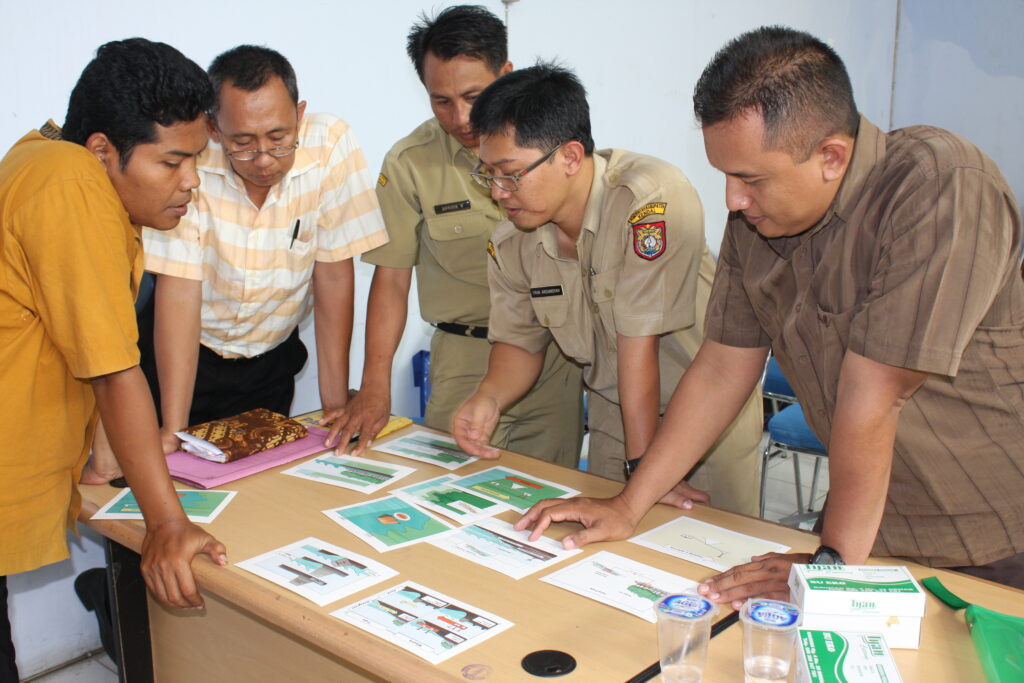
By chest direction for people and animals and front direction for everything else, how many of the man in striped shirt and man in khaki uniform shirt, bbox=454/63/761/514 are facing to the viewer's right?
0

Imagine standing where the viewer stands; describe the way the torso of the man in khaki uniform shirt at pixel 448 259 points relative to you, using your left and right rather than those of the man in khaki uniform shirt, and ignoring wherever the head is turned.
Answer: facing the viewer

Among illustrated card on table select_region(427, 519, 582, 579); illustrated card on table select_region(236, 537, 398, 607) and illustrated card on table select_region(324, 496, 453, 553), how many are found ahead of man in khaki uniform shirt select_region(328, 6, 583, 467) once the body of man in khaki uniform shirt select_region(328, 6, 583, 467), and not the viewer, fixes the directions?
3

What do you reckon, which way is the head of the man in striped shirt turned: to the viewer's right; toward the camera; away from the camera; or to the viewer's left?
toward the camera

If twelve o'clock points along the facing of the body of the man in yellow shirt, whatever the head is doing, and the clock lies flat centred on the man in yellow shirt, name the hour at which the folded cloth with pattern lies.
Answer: The folded cloth with pattern is roughly at 10 o'clock from the man in yellow shirt.

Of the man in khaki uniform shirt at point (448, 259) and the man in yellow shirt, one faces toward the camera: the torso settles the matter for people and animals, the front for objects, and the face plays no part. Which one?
the man in khaki uniform shirt

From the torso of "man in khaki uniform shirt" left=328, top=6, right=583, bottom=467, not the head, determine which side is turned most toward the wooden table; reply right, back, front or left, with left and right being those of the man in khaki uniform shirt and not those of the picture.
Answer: front

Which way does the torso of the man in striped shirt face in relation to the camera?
toward the camera

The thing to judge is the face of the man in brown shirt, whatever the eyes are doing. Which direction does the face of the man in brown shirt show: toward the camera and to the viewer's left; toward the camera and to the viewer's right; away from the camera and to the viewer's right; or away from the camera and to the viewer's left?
toward the camera and to the viewer's left

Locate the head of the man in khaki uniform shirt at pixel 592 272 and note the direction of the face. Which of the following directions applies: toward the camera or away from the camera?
toward the camera

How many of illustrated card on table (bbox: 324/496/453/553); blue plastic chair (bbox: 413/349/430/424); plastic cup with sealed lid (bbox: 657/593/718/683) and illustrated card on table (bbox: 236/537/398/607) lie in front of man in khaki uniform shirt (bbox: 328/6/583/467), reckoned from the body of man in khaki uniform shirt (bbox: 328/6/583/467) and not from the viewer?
3

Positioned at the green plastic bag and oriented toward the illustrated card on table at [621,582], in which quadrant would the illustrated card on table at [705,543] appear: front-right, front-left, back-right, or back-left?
front-right

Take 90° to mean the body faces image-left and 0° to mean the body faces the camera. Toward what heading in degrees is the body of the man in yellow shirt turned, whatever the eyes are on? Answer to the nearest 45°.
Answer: approximately 270°

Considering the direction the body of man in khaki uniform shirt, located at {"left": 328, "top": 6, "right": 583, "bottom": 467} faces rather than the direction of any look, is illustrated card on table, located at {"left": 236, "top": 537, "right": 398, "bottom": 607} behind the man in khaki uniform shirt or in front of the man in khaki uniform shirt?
in front
